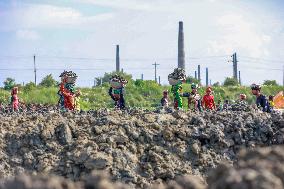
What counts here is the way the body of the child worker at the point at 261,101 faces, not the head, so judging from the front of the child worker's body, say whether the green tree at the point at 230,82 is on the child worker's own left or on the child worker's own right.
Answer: on the child worker's own right

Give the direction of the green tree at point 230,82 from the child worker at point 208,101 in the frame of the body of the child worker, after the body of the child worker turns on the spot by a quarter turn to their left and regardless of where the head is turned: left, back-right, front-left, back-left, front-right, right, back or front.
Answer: left
